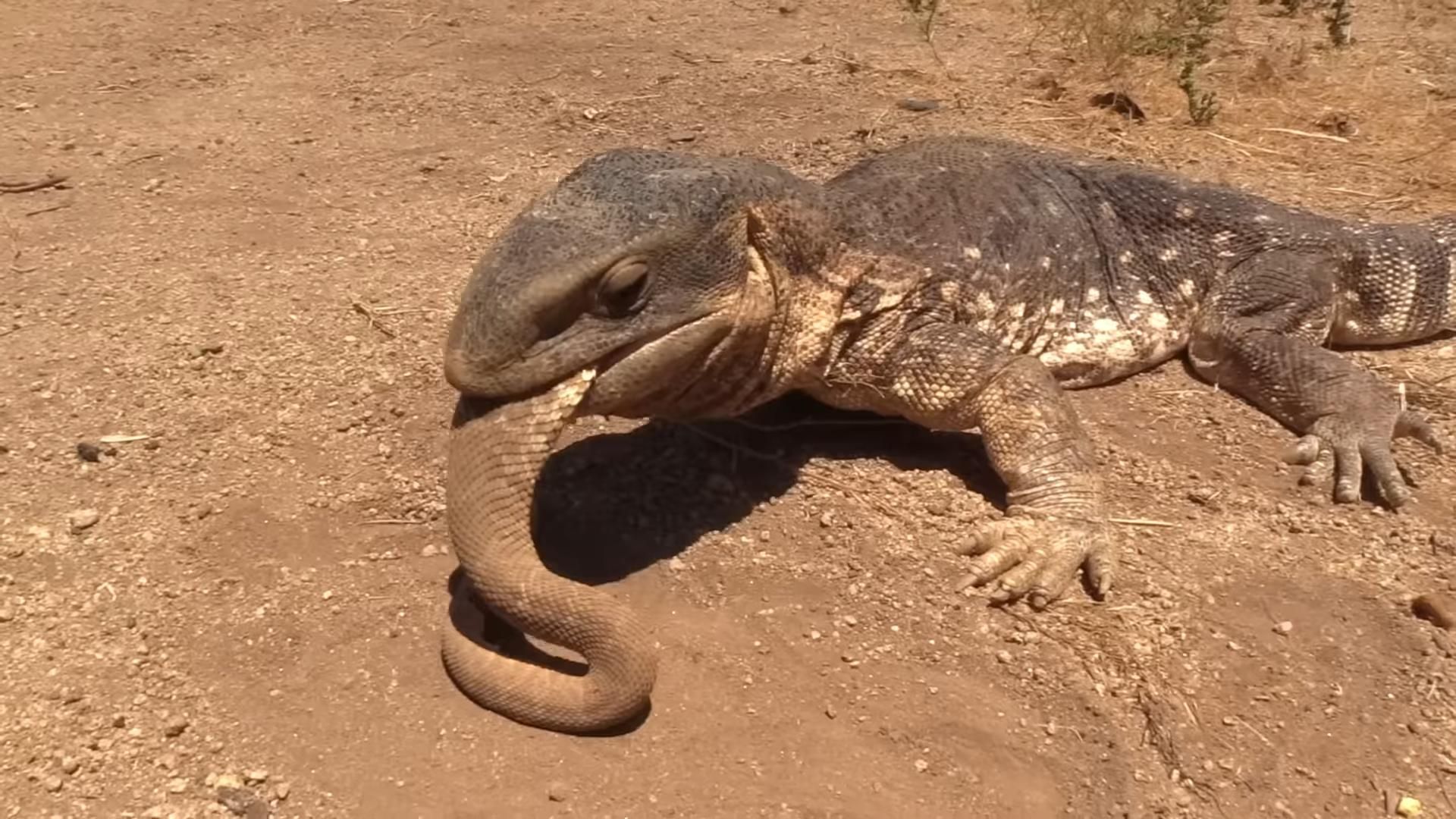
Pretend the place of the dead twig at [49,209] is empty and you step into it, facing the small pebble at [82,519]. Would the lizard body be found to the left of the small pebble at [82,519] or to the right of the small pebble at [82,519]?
left

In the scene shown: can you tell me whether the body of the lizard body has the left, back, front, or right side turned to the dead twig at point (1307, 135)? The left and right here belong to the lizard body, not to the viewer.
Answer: back

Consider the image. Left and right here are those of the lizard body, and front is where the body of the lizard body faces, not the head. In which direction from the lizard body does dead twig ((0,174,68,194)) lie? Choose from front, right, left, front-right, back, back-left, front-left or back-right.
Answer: front-right

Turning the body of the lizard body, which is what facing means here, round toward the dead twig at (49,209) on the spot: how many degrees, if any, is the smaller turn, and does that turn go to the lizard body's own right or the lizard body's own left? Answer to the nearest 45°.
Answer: approximately 45° to the lizard body's own right

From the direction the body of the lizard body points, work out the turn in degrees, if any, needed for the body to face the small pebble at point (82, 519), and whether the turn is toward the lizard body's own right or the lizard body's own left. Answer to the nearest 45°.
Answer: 0° — it already faces it

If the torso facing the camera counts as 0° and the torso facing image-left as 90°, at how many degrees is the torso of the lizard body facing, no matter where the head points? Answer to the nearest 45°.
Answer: approximately 45°

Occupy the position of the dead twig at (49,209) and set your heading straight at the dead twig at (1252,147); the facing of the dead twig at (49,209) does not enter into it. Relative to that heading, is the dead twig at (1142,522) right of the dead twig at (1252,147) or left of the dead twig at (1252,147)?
right

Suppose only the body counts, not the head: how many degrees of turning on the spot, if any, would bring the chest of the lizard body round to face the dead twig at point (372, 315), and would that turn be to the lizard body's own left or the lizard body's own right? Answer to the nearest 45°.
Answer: approximately 45° to the lizard body's own right

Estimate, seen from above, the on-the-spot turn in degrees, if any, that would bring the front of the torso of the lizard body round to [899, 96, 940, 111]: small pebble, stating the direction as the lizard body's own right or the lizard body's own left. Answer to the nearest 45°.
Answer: approximately 135° to the lizard body's own right
